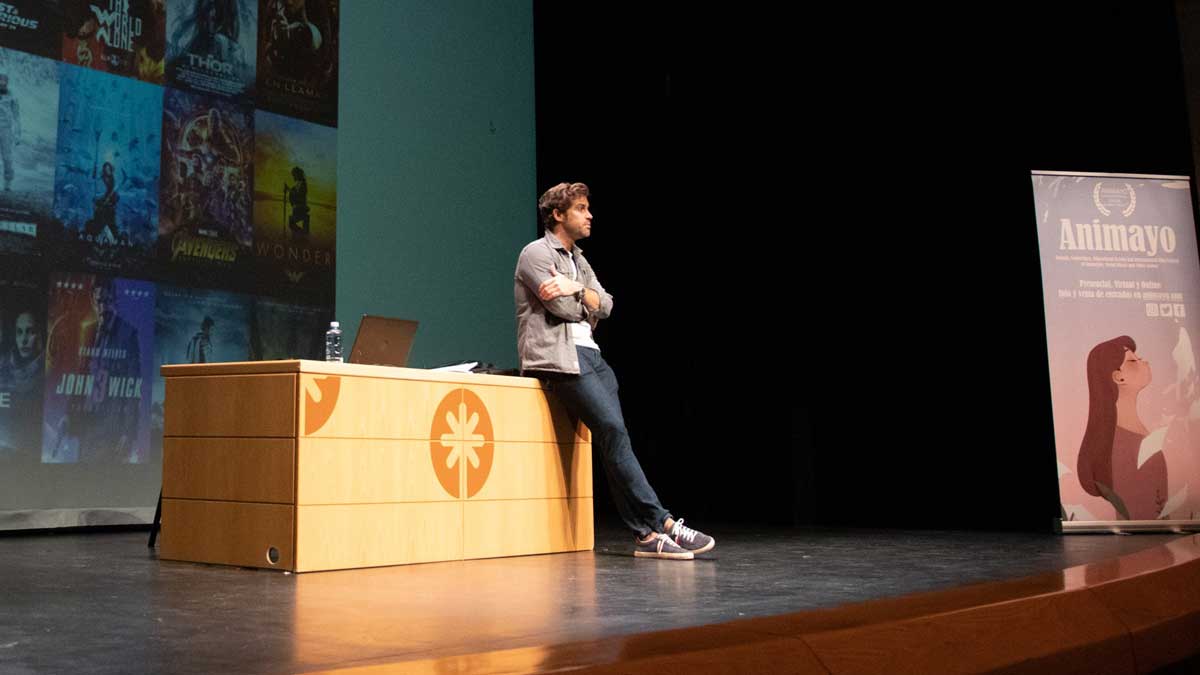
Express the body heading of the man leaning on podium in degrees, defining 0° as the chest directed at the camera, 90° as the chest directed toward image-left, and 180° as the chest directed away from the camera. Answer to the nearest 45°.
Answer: approximately 270°

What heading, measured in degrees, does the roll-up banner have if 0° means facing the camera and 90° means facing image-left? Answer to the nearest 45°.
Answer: approximately 0°

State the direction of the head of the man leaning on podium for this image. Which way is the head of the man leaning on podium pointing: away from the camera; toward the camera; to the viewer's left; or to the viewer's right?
to the viewer's right

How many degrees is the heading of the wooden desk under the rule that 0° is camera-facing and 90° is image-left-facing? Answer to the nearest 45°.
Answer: approximately 315°

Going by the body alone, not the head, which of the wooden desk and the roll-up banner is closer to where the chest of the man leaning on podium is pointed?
the roll-up banner

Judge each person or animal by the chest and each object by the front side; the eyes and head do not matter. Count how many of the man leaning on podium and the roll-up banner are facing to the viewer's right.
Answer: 1

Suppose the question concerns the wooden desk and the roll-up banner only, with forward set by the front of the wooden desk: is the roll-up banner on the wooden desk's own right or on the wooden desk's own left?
on the wooden desk's own left
